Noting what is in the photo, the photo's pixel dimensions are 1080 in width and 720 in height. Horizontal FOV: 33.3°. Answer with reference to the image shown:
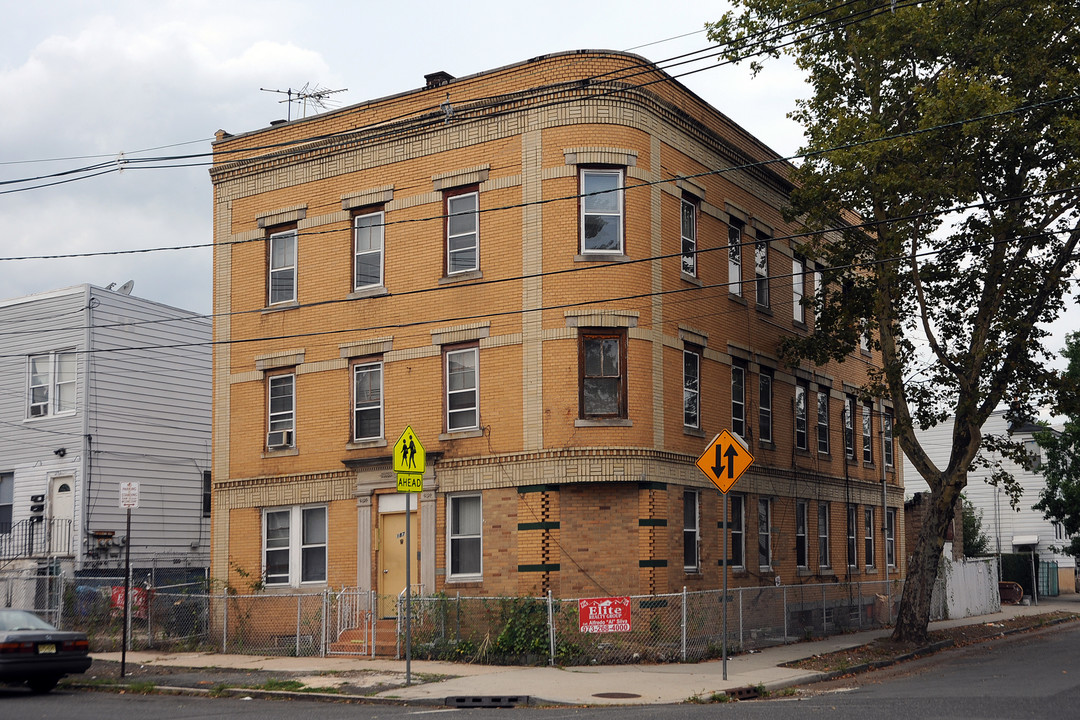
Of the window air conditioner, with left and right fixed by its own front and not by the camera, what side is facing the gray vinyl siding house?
right

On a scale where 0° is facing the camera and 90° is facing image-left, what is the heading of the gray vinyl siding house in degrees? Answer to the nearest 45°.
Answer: approximately 45°

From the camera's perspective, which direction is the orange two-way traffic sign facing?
toward the camera

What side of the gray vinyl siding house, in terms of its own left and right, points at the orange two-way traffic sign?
left

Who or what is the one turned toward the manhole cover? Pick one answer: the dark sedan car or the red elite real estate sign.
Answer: the red elite real estate sign

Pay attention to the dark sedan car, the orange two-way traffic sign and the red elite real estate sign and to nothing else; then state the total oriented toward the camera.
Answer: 2

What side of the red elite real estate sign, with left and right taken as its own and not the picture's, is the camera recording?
front

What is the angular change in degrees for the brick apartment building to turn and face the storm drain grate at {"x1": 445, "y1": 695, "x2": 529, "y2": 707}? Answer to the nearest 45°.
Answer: approximately 45° to its left

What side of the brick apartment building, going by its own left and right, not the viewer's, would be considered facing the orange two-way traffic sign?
left

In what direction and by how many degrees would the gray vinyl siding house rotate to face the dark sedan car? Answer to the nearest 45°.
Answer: approximately 45° to its left
